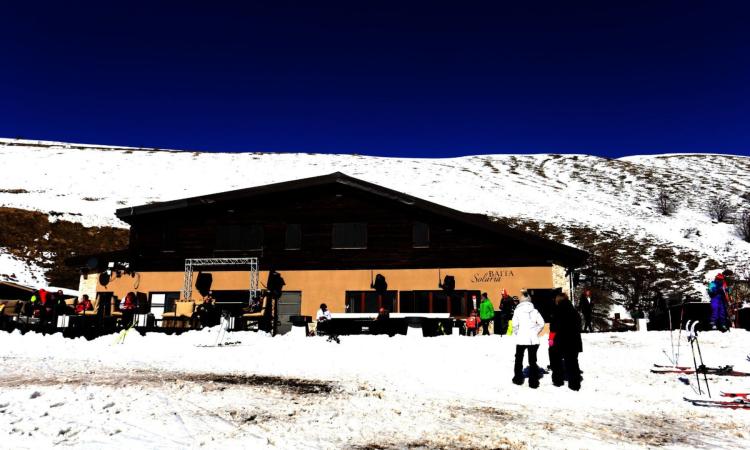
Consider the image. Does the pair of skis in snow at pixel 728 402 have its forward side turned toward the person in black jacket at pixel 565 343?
yes

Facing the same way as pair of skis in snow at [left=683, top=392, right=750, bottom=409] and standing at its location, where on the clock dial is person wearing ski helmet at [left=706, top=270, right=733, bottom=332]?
The person wearing ski helmet is roughly at 3 o'clock from the pair of skis in snow.

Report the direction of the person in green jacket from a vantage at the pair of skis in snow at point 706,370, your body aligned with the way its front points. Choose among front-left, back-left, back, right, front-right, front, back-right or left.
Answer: front-right

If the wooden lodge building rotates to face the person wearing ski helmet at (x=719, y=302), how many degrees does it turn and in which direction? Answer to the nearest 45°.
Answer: approximately 45° to its left

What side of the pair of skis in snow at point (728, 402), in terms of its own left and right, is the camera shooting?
left

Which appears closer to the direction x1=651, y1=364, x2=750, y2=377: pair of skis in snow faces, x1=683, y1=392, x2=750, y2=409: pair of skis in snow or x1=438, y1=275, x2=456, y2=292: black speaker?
the black speaker

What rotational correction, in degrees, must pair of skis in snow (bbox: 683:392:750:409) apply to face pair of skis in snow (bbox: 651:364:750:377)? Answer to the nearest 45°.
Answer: approximately 90° to its right

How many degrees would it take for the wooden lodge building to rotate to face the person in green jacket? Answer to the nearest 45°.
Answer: approximately 45° to its left

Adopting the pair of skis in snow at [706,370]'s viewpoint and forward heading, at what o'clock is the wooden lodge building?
The wooden lodge building is roughly at 1 o'clock from the pair of skis in snow.

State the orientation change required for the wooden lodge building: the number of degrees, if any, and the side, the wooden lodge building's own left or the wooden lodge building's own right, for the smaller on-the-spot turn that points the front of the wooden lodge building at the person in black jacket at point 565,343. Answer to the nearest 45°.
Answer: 0° — it already faces them

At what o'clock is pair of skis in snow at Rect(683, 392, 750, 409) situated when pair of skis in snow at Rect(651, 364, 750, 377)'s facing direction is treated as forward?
pair of skis in snow at Rect(683, 392, 750, 409) is roughly at 9 o'clock from pair of skis in snow at Rect(651, 364, 750, 377).

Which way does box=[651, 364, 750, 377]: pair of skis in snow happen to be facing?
to the viewer's left

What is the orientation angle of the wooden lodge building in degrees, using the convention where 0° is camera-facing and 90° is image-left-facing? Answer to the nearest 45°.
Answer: approximately 0°
